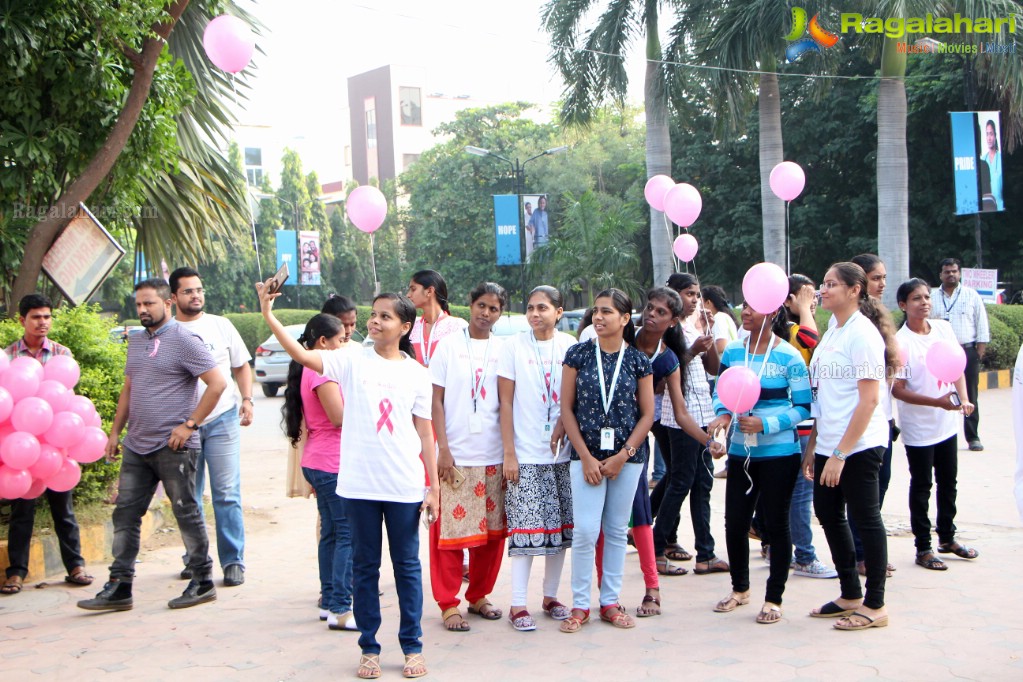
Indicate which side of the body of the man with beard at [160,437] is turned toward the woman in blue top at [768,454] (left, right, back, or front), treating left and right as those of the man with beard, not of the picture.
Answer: left

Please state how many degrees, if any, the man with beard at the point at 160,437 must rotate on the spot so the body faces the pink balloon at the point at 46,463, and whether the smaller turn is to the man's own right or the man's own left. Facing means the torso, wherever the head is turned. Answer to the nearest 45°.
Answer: approximately 45° to the man's own right

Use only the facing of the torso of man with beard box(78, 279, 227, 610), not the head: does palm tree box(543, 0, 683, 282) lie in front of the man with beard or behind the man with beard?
behind

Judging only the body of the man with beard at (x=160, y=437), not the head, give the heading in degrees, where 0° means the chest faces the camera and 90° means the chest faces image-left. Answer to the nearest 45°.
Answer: approximately 45°

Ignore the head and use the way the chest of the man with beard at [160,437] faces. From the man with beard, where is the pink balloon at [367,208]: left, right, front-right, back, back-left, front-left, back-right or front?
back

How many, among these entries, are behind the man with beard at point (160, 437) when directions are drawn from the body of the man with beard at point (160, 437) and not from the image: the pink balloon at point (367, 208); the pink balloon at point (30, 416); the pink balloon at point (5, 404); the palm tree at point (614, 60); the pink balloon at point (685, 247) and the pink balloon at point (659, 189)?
4

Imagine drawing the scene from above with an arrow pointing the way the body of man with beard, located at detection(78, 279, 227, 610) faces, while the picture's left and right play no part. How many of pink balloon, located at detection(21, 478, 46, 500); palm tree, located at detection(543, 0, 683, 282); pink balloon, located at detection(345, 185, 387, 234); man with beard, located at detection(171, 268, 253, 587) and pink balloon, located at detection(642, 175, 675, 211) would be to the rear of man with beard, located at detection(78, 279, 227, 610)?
4

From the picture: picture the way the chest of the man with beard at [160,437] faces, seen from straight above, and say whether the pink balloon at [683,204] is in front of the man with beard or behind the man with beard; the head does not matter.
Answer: behind
